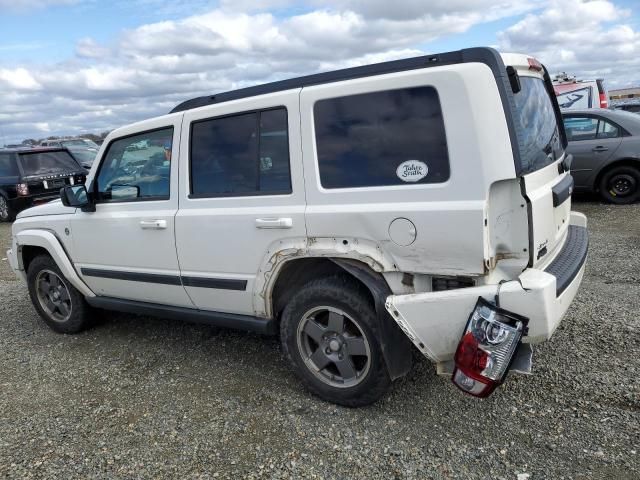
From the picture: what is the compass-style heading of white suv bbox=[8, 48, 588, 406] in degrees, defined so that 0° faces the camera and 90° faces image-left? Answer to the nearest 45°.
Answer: approximately 135°

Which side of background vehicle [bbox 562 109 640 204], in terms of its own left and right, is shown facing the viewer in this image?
left

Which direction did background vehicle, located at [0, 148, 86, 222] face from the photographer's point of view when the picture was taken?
facing away from the viewer and to the left of the viewer

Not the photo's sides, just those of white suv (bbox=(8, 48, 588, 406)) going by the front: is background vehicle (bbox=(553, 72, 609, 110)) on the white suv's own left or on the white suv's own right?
on the white suv's own right
